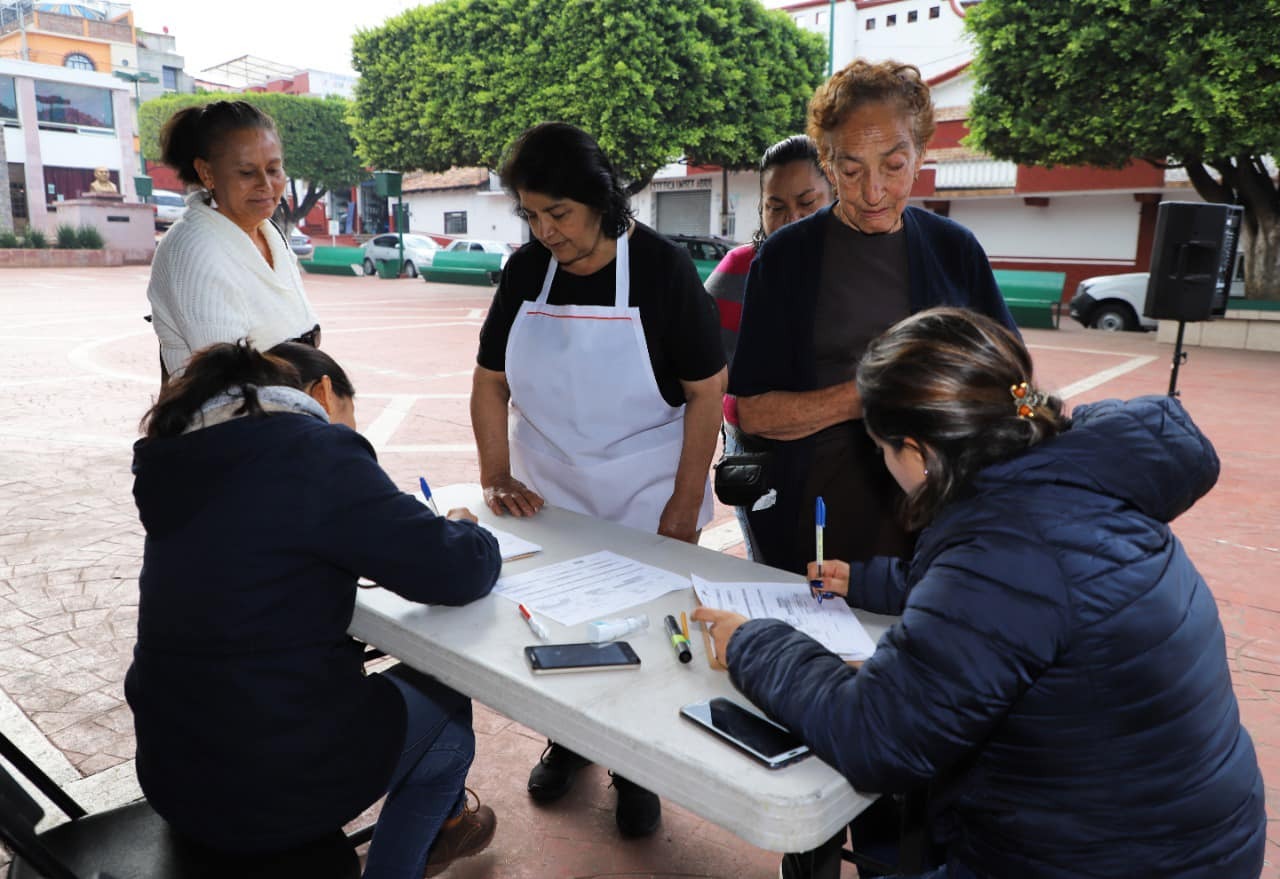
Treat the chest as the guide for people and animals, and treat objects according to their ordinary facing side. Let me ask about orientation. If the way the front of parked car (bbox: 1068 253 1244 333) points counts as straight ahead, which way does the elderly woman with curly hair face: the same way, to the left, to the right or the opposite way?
to the left

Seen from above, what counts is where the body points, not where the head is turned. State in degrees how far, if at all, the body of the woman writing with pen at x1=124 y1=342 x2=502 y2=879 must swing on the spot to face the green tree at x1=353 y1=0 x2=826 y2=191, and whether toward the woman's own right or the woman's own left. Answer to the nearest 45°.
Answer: approximately 45° to the woman's own left

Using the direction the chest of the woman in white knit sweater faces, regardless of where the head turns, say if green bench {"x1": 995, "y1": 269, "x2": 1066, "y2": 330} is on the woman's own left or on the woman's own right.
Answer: on the woman's own left

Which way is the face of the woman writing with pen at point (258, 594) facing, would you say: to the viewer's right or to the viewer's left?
to the viewer's right

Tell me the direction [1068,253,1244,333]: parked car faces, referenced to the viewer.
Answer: facing to the left of the viewer

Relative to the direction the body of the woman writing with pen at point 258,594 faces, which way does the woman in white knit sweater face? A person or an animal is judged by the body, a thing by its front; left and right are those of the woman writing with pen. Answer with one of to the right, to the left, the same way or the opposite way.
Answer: to the right

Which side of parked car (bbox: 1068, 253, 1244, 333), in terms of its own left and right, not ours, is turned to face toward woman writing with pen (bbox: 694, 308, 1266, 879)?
left

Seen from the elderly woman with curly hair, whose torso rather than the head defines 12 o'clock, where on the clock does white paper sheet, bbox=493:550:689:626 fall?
The white paper sheet is roughly at 1 o'clock from the elderly woman with curly hair.

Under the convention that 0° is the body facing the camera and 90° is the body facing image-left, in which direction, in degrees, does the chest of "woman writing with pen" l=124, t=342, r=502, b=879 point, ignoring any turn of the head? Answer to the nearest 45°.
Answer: approximately 225°
